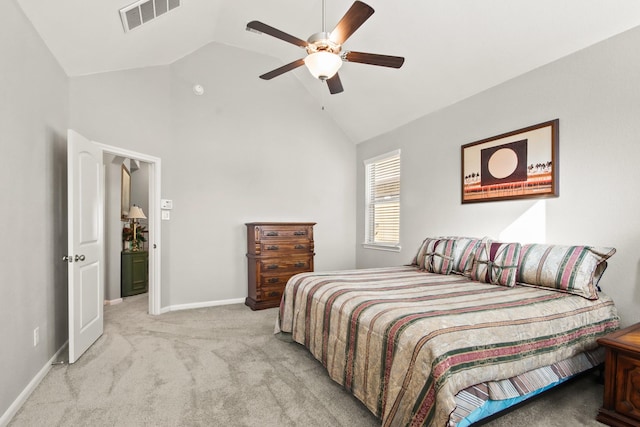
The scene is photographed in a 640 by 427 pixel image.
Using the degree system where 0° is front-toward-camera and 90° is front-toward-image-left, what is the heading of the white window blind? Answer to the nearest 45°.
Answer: approximately 45°

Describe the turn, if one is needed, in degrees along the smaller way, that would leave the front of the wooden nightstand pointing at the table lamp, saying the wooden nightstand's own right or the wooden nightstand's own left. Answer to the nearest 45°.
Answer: approximately 45° to the wooden nightstand's own right

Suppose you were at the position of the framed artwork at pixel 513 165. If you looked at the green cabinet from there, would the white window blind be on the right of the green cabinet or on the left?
right

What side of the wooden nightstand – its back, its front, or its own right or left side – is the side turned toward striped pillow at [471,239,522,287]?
right

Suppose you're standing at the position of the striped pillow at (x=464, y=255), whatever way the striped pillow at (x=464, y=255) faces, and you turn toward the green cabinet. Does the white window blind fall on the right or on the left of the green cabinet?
right

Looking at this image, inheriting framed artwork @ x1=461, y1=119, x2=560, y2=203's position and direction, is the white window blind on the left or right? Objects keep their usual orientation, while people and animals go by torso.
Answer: on its right
